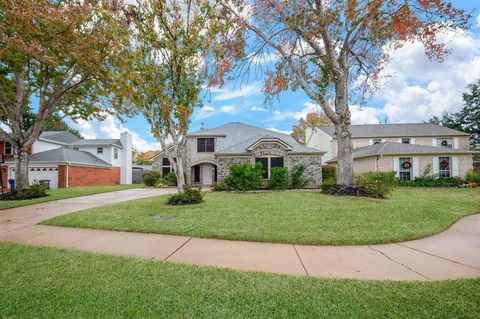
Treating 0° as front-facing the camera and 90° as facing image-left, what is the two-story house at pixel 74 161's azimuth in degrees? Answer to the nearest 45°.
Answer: approximately 45°

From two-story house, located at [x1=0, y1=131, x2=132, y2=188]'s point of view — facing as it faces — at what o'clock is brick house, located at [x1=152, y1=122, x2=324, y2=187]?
The brick house is roughly at 9 o'clock from the two-story house.

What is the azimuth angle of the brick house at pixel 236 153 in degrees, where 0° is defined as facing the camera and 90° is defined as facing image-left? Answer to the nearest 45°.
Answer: approximately 0°

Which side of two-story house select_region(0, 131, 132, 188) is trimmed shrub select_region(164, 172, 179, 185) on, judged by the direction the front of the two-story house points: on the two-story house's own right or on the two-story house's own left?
on the two-story house's own left

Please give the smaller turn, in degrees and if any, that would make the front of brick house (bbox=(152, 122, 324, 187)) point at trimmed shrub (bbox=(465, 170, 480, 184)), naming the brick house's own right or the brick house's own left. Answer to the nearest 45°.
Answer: approximately 90° to the brick house's own left

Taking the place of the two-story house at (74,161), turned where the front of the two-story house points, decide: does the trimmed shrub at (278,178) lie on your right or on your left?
on your left

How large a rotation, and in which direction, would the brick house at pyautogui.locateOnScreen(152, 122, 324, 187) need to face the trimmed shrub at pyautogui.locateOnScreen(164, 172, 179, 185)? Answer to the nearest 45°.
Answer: approximately 90° to its right
